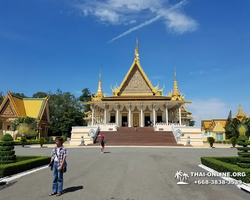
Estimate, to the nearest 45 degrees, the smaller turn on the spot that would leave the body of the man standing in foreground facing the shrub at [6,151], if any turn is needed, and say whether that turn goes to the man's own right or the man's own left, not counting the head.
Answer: approximately 90° to the man's own right

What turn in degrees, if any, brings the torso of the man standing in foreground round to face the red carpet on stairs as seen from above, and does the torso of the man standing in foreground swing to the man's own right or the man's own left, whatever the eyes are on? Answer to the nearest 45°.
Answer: approximately 180°

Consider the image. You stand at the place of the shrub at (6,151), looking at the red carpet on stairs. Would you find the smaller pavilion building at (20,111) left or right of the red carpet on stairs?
left

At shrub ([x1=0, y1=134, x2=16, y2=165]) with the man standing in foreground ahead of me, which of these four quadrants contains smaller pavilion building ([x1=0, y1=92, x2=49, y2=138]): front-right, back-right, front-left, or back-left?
back-left

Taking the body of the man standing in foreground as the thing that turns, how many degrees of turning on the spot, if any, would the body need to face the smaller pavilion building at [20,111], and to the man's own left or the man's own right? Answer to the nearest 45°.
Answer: approximately 135° to the man's own right

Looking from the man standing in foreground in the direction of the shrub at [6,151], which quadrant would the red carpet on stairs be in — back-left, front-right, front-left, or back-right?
front-right

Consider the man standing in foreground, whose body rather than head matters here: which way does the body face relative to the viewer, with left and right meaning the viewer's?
facing the viewer and to the left of the viewer

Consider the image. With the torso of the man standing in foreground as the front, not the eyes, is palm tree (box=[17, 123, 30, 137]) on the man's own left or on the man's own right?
on the man's own right
